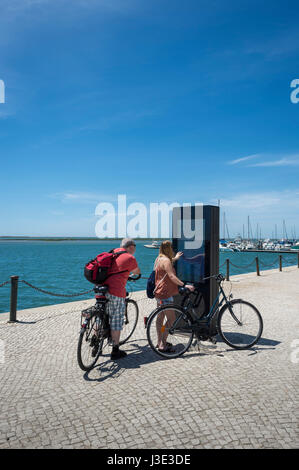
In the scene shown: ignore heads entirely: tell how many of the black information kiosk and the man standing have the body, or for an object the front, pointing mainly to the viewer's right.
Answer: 1

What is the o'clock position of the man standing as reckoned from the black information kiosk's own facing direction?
The man standing is roughly at 12 o'clock from the black information kiosk.

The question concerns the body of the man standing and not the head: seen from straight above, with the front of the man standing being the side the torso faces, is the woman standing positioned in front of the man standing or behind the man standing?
in front

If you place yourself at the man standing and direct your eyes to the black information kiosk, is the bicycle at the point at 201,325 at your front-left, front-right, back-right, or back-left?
front-right

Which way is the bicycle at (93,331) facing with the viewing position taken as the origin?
facing away from the viewer and to the right of the viewer

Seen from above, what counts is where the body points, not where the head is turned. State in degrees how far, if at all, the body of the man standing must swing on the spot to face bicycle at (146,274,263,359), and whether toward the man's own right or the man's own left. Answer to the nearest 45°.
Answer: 0° — they already face it

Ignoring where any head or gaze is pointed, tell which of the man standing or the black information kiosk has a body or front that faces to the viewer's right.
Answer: the man standing

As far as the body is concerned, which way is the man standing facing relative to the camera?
to the viewer's right

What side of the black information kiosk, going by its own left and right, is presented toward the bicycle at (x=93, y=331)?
front

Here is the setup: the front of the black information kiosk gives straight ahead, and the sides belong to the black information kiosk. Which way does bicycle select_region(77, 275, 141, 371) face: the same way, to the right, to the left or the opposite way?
the opposite way
